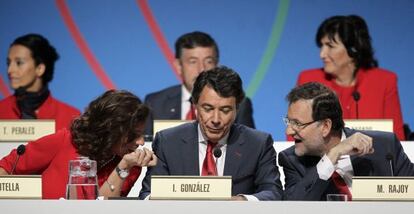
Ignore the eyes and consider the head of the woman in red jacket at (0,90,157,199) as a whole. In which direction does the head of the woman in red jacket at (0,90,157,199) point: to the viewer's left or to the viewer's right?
to the viewer's right

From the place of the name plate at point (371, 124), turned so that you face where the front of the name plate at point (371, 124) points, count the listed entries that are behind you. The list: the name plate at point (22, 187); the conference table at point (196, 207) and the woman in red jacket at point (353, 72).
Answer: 1

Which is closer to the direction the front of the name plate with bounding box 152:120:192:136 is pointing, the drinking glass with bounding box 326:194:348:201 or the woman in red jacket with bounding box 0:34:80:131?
the drinking glass

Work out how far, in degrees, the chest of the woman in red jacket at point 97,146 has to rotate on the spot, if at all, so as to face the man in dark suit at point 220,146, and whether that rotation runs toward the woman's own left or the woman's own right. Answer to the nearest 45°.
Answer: approximately 45° to the woman's own left

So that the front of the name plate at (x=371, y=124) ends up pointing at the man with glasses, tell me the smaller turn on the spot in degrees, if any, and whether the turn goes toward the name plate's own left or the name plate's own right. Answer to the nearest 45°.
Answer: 0° — it already faces them

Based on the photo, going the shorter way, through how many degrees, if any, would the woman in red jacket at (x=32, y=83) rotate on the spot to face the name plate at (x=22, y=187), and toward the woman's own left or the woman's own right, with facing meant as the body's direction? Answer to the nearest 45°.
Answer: approximately 45° to the woman's own left

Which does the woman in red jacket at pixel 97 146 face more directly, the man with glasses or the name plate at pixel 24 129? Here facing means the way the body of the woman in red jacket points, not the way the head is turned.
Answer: the man with glasses
